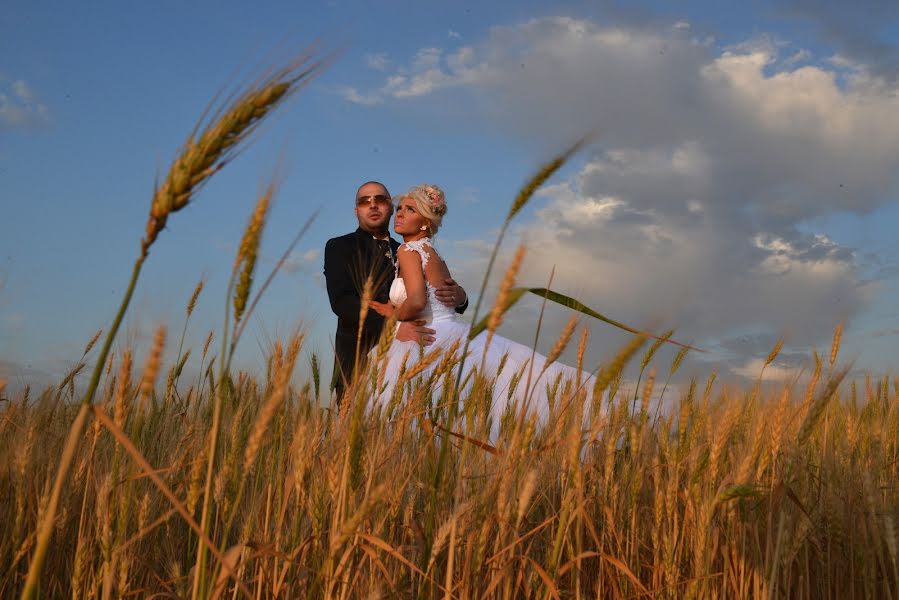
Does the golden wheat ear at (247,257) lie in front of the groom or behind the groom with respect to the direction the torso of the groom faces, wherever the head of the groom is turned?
in front

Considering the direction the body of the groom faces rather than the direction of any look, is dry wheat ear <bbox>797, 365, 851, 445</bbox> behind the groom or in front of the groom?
in front

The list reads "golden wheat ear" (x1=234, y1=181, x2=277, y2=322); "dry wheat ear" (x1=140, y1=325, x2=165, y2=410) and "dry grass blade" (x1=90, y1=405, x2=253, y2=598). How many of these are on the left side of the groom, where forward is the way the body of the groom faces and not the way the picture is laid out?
0

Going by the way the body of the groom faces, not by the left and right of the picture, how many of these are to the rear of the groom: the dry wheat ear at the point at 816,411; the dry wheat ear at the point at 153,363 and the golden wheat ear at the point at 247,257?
0

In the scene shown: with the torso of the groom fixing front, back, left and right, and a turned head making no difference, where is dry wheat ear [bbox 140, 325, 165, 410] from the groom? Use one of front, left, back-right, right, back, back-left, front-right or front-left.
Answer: front-right

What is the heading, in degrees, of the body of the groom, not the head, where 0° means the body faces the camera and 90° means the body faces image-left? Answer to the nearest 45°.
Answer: approximately 315°

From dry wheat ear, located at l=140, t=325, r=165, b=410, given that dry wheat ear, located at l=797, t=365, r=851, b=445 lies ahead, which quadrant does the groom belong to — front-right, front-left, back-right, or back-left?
front-left
